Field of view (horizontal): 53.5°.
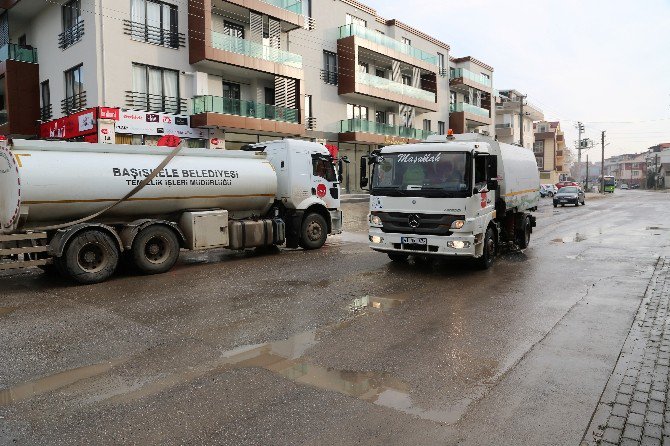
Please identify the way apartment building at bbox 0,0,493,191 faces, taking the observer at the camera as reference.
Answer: facing the viewer and to the right of the viewer

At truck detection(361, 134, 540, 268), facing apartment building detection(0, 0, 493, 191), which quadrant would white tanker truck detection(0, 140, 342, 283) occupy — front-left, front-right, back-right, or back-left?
front-left

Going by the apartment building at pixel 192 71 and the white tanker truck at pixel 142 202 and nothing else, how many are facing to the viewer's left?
0

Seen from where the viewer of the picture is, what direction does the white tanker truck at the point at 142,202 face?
facing away from the viewer and to the right of the viewer

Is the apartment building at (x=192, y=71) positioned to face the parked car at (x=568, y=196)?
no

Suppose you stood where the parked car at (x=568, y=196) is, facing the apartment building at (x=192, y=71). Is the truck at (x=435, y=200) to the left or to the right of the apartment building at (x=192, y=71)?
left
